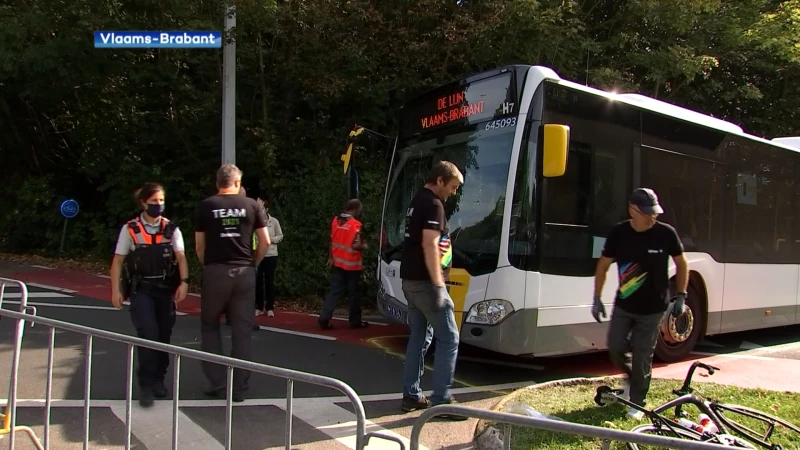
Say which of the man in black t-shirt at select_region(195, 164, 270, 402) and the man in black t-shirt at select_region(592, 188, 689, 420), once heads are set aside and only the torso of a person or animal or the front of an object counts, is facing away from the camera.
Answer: the man in black t-shirt at select_region(195, 164, 270, 402)

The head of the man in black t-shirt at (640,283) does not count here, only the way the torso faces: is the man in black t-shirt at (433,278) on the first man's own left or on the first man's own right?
on the first man's own right

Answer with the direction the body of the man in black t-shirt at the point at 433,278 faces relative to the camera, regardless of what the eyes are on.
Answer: to the viewer's right

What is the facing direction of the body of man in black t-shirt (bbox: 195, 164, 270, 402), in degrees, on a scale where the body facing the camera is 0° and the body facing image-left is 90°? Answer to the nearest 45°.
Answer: approximately 180°

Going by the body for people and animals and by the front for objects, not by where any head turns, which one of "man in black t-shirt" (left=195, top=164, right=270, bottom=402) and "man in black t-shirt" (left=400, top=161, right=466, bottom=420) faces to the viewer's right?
"man in black t-shirt" (left=400, top=161, right=466, bottom=420)

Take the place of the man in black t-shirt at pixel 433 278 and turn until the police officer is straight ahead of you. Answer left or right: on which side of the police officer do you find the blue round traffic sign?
right
